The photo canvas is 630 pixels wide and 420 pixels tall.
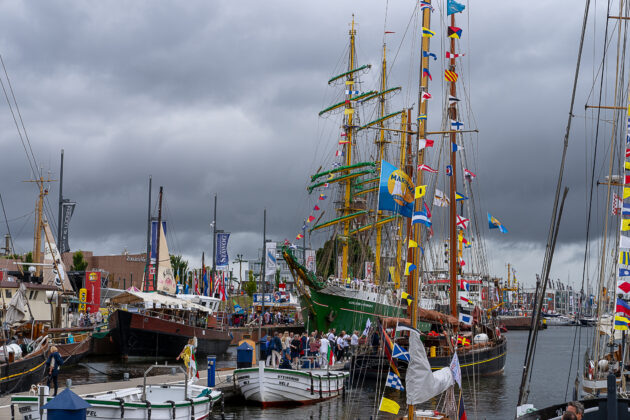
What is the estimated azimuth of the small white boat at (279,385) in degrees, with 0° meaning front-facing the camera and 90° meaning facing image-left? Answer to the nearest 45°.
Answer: approximately 45°

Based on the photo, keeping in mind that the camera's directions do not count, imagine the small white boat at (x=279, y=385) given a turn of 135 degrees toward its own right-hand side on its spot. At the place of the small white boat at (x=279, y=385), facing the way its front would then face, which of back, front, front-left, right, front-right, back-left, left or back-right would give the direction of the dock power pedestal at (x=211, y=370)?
left

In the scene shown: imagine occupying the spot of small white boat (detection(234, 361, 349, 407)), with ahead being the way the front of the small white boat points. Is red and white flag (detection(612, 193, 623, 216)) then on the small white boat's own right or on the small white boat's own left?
on the small white boat's own left

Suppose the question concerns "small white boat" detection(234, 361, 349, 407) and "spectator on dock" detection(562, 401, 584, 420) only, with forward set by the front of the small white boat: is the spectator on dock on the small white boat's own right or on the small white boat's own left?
on the small white boat's own left

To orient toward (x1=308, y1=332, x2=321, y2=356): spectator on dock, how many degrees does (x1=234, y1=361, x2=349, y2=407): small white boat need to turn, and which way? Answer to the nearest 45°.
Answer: approximately 135° to its right
